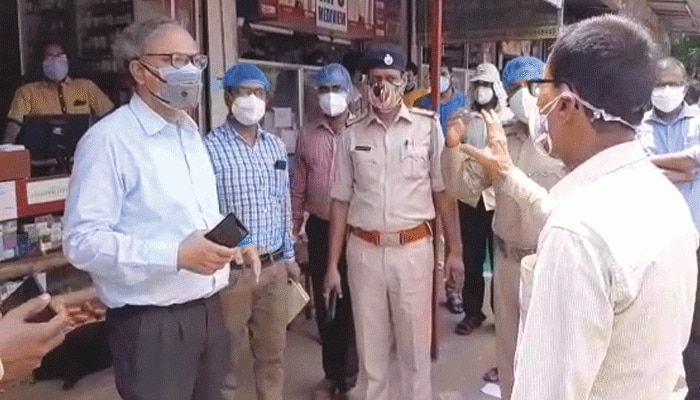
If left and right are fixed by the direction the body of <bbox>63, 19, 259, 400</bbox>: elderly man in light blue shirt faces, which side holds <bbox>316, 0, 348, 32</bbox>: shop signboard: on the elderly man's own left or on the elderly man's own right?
on the elderly man's own left

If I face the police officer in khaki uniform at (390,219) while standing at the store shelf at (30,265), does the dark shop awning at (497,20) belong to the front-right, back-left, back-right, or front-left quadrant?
front-left

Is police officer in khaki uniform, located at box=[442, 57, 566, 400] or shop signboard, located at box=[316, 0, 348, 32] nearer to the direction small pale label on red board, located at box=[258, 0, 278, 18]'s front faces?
the police officer in khaki uniform

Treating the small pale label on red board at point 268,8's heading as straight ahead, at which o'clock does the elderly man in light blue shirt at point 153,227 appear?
The elderly man in light blue shirt is roughly at 12 o'clock from the small pale label on red board.

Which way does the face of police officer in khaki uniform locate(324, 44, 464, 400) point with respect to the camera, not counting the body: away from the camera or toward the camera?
toward the camera

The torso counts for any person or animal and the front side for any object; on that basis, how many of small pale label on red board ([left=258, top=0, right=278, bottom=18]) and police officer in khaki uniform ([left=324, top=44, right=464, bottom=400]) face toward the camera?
2

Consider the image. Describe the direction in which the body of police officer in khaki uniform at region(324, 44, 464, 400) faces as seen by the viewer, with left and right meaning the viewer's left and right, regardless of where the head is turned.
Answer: facing the viewer

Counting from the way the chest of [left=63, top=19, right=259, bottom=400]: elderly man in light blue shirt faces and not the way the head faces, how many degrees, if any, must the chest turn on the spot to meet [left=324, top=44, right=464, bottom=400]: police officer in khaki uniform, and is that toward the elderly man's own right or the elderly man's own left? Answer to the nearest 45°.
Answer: approximately 90° to the elderly man's own left

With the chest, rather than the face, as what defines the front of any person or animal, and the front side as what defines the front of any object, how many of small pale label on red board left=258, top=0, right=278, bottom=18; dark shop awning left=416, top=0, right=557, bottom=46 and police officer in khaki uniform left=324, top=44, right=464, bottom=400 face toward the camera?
3

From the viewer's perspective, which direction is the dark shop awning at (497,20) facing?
toward the camera

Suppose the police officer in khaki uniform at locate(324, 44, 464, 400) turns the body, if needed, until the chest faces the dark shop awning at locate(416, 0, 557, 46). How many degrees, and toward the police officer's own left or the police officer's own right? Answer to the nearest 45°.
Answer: approximately 180°

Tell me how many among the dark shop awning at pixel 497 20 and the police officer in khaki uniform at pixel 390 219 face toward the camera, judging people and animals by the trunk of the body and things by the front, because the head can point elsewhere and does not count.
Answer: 2

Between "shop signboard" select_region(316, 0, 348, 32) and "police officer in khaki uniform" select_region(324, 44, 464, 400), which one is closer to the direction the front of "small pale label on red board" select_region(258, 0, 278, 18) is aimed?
the police officer in khaki uniform

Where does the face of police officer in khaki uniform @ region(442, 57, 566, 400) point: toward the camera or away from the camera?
toward the camera

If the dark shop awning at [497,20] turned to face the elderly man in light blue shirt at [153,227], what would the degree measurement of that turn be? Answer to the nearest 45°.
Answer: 0° — it already faces them
